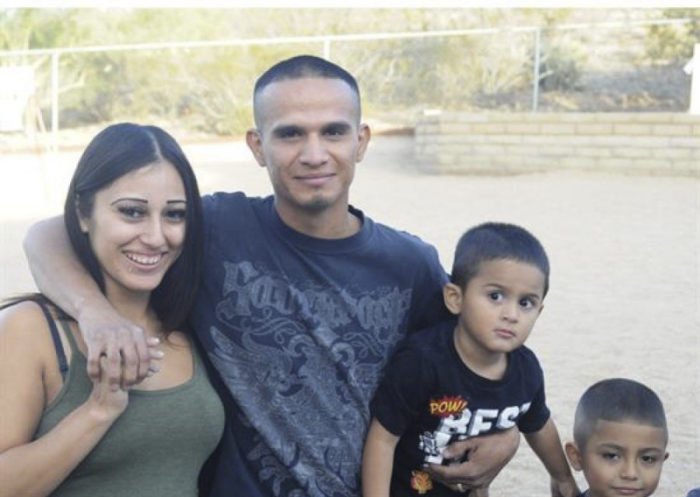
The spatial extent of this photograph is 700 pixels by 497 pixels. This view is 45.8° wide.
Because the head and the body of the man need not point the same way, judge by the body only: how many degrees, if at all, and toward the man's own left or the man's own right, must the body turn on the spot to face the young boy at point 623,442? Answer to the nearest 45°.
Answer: approximately 90° to the man's own left

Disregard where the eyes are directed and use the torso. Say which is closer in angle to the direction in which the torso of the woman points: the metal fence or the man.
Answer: the man

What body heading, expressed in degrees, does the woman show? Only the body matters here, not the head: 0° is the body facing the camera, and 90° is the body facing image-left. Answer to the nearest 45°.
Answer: approximately 315°

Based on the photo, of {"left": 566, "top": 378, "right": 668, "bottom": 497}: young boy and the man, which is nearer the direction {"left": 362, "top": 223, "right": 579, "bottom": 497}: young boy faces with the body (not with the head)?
the young boy

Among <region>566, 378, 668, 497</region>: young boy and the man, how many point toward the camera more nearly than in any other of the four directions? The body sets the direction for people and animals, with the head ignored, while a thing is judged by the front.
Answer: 2

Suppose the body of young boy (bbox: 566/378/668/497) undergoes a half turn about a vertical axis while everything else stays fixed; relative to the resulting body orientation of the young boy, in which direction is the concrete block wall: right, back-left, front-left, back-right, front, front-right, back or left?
front

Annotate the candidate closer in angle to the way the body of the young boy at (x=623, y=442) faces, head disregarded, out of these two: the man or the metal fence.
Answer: the man

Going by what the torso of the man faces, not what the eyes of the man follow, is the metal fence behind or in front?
behind

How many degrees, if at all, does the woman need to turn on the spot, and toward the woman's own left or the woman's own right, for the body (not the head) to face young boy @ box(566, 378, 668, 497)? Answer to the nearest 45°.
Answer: approximately 45° to the woman's own left

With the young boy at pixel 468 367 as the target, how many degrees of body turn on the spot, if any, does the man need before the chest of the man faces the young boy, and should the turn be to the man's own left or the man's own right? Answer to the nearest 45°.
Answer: approximately 90° to the man's own left

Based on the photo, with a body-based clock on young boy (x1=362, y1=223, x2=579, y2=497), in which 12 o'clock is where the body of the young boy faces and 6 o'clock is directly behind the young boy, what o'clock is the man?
The man is roughly at 4 o'clock from the young boy.

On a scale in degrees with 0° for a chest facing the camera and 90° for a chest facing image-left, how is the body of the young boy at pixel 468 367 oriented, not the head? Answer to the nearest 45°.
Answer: approximately 315°
